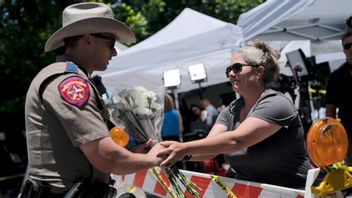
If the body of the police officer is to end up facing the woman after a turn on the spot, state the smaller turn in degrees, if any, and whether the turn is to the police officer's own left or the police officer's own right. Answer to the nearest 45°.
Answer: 0° — they already face them

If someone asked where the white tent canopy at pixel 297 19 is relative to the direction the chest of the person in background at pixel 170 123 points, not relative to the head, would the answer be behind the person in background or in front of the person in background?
behind

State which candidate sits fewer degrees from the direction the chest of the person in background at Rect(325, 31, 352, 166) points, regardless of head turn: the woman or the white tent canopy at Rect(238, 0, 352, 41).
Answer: the woman

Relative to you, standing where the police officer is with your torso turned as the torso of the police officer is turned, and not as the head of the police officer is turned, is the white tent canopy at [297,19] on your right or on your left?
on your left

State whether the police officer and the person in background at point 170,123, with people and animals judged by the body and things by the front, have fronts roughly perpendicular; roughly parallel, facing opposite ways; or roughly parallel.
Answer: roughly perpendicular

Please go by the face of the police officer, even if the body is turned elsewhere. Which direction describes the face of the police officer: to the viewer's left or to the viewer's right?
to the viewer's right

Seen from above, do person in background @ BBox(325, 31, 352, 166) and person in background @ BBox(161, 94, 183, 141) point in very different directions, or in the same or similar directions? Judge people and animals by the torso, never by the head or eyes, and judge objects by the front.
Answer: very different directions

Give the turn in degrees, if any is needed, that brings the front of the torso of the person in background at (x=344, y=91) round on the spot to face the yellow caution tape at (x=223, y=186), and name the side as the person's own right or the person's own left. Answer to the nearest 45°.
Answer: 0° — they already face it

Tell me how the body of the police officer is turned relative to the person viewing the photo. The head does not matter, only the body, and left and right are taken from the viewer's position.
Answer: facing to the right of the viewer
